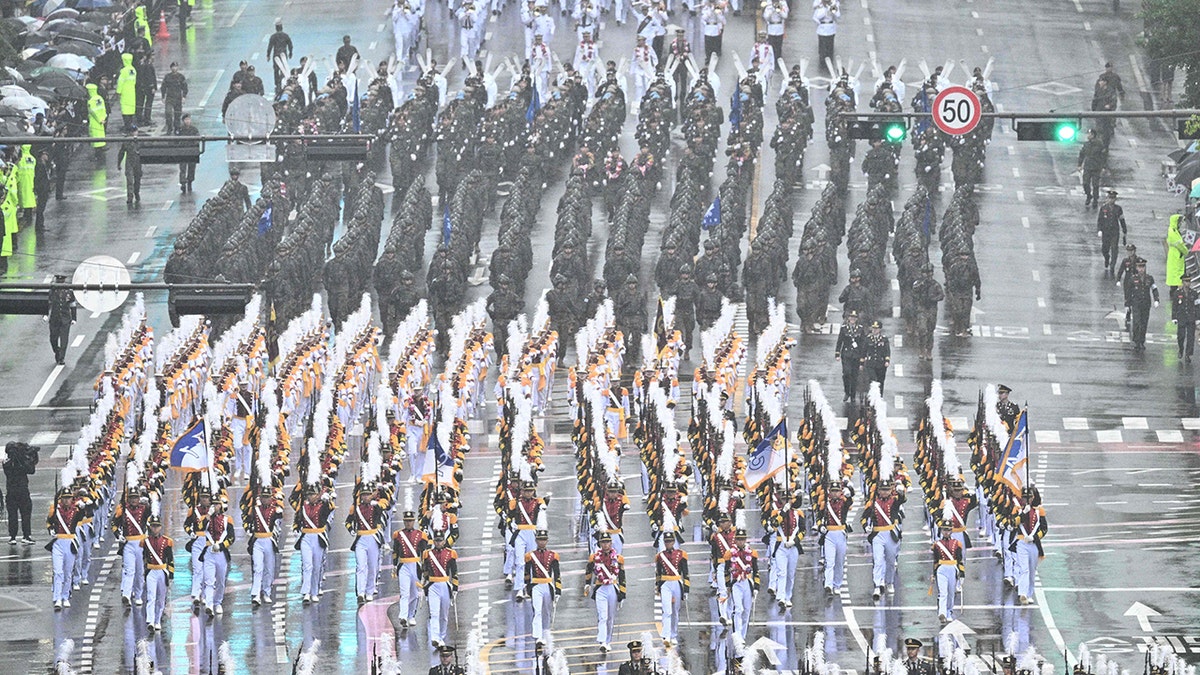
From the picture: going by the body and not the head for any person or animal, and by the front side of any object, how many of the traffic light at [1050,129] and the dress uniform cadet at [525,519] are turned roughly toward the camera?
2

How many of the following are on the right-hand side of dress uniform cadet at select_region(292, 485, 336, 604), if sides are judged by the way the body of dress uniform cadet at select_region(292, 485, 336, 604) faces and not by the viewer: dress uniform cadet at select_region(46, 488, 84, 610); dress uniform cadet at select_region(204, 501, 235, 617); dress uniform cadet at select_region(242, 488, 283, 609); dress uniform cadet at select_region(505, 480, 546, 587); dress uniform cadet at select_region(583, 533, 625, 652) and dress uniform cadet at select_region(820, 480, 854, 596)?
3

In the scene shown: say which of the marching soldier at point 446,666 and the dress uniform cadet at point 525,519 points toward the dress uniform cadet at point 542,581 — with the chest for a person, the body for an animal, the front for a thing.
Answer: the dress uniform cadet at point 525,519

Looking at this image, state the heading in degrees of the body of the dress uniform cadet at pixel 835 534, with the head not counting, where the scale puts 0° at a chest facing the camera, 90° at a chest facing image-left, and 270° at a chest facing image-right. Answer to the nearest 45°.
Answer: approximately 0°

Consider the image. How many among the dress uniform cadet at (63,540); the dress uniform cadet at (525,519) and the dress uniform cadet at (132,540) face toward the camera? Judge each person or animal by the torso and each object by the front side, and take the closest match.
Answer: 3

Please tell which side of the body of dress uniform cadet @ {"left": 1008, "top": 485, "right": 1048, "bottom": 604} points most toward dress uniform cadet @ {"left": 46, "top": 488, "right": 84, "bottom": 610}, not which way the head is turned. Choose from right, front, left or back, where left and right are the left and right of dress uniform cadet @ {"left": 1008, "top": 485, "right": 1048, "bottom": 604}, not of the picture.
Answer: right

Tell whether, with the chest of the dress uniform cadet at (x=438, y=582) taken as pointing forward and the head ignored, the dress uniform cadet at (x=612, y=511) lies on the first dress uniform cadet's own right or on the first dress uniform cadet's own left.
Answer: on the first dress uniform cadet's own left

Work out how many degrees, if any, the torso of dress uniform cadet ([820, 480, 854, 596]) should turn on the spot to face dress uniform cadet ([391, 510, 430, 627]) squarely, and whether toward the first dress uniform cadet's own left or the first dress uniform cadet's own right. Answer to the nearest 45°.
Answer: approximately 90° to the first dress uniform cadet's own right

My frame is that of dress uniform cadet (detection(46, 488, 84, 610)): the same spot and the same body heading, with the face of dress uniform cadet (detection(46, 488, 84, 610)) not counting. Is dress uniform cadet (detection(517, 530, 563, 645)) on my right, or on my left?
on my left

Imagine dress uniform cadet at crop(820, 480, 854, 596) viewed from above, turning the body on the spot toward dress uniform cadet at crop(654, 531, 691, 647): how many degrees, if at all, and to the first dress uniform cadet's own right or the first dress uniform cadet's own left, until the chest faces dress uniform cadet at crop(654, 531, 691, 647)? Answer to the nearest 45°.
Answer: approximately 45° to the first dress uniform cadet's own right

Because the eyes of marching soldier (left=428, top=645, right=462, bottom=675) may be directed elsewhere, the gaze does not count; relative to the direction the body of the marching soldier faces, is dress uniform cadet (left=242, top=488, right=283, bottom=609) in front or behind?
behind
